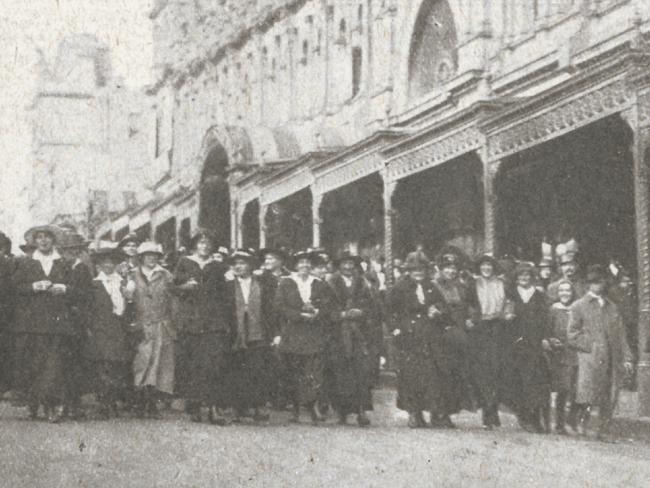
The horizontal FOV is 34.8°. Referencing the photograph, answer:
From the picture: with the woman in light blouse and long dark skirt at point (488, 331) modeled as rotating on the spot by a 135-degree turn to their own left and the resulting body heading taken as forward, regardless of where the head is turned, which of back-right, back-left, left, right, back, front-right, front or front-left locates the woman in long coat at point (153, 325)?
back-left

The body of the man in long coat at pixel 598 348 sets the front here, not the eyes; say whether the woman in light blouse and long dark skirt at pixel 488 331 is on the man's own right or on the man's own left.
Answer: on the man's own right

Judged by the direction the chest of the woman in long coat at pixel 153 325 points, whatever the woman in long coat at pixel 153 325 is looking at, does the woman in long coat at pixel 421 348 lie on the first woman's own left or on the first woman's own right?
on the first woman's own left

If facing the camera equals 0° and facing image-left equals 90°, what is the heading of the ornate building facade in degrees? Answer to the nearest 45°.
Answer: approximately 45°

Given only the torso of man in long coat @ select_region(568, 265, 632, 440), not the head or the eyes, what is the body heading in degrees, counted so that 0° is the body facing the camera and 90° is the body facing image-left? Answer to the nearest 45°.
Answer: approximately 0°

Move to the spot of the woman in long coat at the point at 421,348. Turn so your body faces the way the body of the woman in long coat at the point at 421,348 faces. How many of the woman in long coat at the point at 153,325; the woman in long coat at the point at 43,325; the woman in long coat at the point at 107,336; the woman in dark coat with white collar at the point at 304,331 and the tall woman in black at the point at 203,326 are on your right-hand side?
5

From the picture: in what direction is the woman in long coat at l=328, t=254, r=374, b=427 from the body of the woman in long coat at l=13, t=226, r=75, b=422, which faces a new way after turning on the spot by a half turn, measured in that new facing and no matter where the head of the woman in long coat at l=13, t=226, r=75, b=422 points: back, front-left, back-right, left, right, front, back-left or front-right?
right

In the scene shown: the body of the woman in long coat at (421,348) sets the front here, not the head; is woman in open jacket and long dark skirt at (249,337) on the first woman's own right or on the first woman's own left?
on the first woman's own right
